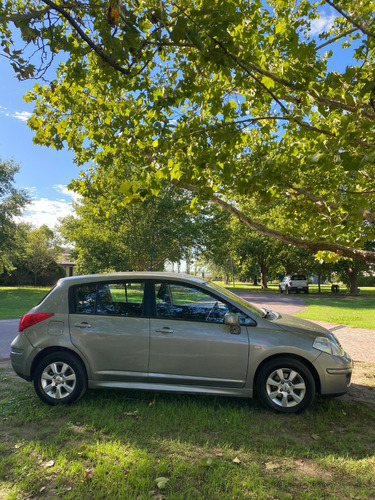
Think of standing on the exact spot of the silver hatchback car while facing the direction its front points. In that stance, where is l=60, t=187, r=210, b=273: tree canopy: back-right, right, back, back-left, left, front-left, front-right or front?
left

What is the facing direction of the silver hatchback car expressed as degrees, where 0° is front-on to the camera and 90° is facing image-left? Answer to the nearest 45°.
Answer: approximately 270°
